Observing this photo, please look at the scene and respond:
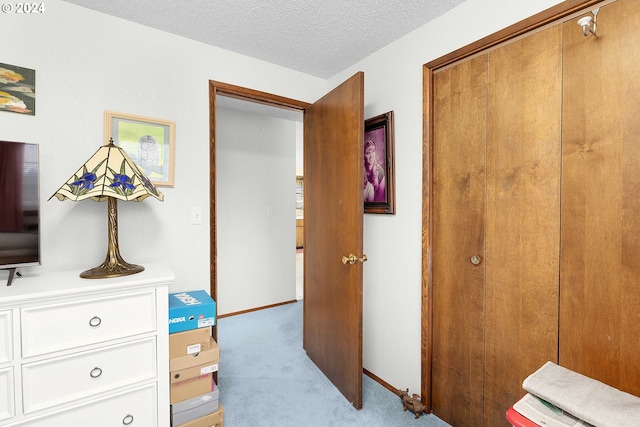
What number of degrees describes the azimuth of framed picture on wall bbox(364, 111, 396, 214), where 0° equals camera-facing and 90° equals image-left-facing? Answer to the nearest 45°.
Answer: approximately 45°

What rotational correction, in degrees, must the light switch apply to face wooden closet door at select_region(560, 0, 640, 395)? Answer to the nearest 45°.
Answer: approximately 45° to its left

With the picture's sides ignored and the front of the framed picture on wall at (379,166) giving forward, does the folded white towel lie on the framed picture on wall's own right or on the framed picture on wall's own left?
on the framed picture on wall's own left

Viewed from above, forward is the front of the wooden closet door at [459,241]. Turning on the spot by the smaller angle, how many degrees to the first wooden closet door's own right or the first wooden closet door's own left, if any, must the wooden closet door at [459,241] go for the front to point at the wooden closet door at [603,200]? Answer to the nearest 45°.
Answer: approximately 90° to the first wooden closet door's own left

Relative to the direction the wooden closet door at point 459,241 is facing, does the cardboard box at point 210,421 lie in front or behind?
in front

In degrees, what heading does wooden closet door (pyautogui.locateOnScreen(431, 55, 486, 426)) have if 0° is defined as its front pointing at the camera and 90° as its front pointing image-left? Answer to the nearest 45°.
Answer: approximately 45°

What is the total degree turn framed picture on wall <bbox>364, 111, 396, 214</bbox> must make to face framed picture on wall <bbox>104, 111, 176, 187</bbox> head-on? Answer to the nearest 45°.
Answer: approximately 45° to its right

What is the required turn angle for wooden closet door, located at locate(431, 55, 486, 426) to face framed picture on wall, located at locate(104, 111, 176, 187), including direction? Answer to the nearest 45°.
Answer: approximately 45° to its right
